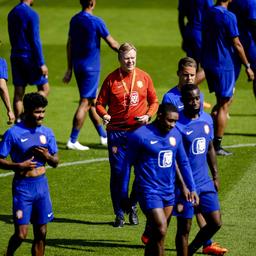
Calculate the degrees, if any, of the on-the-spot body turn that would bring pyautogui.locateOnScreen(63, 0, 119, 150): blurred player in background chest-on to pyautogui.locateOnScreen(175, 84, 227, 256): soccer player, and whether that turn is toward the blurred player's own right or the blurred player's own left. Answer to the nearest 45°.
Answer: approximately 135° to the blurred player's own right

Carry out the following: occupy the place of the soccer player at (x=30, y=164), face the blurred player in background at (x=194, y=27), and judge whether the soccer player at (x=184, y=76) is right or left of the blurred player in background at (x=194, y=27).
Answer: right

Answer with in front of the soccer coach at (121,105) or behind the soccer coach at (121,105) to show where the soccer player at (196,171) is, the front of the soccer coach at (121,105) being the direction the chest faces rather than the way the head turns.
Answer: in front

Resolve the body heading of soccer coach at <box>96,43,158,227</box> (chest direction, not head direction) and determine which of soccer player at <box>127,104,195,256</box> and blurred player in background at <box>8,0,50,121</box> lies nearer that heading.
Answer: the soccer player

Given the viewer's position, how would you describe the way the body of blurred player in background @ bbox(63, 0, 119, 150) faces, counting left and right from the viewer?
facing away from the viewer and to the right of the viewer

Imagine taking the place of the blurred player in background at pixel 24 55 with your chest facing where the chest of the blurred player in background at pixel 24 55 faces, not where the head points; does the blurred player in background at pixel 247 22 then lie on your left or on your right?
on your right

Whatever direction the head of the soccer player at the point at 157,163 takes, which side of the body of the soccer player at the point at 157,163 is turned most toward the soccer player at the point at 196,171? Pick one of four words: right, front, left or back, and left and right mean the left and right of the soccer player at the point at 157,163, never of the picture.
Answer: left
